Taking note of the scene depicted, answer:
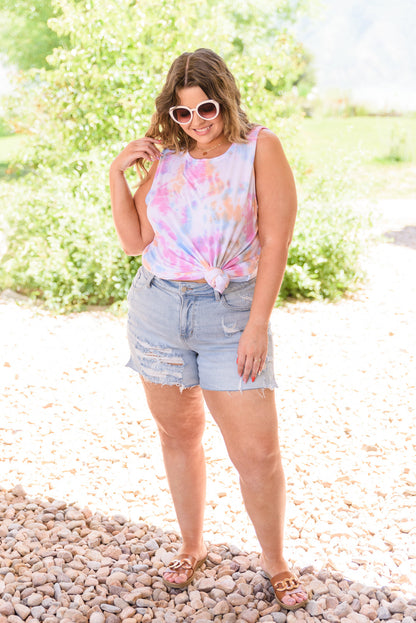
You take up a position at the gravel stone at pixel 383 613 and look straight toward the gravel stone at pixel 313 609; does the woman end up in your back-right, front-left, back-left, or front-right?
front-right

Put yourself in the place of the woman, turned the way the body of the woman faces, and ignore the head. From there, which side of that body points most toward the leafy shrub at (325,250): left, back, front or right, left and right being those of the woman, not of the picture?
back

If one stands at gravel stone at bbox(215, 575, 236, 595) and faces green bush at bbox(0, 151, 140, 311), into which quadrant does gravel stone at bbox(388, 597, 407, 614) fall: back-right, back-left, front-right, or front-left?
back-right

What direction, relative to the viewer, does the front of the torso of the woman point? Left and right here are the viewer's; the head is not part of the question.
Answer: facing the viewer

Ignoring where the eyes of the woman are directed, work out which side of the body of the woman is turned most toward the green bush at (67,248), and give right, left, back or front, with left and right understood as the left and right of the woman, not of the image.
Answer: back
